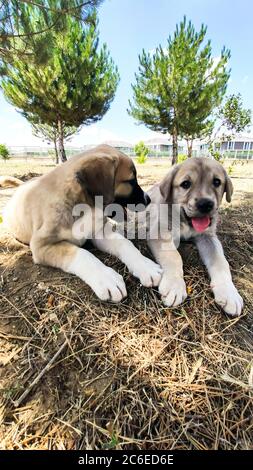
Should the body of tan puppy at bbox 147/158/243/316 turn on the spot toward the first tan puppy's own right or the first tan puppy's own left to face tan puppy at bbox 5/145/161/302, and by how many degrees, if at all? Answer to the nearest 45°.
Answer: approximately 90° to the first tan puppy's own right

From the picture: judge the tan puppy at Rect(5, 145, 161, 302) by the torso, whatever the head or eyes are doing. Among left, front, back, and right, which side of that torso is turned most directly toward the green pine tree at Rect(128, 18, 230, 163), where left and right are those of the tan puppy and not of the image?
left

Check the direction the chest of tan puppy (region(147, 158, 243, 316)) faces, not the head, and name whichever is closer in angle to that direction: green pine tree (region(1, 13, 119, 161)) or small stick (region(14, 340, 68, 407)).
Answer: the small stick

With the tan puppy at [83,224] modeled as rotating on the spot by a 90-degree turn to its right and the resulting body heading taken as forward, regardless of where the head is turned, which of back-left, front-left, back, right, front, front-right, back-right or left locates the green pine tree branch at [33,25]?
back-right

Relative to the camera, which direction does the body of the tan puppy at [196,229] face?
toward the camera

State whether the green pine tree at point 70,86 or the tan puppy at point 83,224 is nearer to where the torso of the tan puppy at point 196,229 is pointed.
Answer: the tan puppy

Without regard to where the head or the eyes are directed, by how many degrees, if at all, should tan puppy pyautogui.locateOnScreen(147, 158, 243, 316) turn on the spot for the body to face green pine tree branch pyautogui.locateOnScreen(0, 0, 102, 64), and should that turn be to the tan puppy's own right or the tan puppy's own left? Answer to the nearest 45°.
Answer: approximately 135° to the tan puppy's own right

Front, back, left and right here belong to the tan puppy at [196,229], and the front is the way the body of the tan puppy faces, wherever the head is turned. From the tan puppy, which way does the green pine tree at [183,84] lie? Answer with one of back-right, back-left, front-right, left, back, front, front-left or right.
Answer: back

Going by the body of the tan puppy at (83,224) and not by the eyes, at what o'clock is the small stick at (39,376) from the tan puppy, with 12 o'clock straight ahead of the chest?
The small stick is roughly at 2 o'clock from the tan puppy.

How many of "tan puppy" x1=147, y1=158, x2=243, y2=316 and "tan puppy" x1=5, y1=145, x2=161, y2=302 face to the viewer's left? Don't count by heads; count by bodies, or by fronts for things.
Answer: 0

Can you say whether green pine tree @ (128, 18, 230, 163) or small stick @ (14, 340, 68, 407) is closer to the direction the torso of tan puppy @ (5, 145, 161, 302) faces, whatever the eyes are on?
the small stick

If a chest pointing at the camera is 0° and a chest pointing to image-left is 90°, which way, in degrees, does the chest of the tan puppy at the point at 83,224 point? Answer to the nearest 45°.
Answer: approximately 315°
